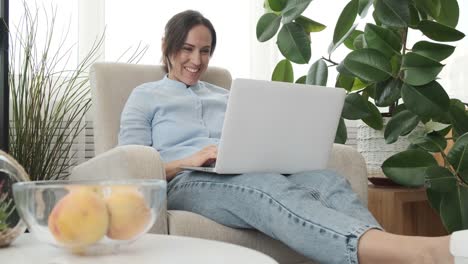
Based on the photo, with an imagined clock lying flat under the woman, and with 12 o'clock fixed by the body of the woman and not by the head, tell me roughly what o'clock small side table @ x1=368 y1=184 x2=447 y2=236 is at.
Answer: The small side table is roughly at 9 o'clock from the woman.

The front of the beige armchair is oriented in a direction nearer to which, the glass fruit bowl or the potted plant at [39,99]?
the glass fruit bowl

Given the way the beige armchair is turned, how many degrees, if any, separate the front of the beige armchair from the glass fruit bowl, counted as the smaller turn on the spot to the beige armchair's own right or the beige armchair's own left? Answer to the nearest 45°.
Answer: approximately 45° to the beige armchair's own right

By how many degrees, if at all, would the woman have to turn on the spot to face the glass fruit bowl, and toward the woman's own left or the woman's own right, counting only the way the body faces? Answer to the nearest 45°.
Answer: approximately 45° to the woman's own right

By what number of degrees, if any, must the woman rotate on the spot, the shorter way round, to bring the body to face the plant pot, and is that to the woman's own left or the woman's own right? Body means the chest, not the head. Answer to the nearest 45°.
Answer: approximately 90° to the woman's own left

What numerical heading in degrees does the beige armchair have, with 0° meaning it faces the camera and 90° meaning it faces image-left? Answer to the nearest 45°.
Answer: approximately 315°

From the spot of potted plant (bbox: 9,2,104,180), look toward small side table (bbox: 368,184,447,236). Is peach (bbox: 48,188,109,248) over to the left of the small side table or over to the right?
right

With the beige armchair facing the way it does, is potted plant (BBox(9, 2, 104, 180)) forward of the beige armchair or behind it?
behind

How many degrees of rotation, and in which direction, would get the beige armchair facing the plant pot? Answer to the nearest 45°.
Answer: approximately 90° to its left

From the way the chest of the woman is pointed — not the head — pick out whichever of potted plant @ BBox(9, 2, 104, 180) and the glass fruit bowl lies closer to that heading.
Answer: the glass fruit bowl

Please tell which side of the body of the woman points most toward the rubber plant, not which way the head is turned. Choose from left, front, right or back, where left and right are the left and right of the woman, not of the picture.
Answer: left
